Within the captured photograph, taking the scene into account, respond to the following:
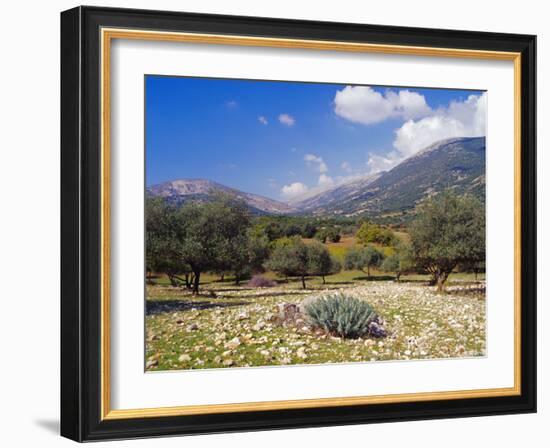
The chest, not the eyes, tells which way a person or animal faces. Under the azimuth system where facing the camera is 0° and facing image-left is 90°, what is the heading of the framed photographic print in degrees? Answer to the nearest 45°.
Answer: approximately 315°
